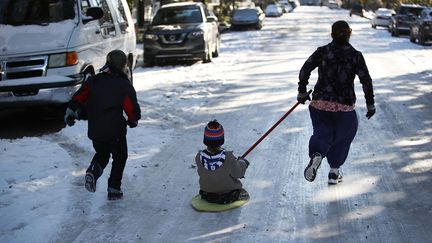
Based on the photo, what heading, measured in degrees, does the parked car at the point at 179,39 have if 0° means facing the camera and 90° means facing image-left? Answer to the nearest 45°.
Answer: approximately 0°

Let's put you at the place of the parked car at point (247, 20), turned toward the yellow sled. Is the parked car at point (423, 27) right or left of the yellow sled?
left

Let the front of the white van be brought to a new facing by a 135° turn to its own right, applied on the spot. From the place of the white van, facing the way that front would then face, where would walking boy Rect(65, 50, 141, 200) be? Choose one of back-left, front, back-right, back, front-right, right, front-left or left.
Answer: back

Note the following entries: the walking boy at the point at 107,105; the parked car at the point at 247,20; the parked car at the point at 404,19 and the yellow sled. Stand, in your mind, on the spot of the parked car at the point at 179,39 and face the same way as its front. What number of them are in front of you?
2

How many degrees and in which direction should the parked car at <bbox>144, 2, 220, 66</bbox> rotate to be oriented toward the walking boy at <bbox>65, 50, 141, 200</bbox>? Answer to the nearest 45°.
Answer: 0° — it already faces them

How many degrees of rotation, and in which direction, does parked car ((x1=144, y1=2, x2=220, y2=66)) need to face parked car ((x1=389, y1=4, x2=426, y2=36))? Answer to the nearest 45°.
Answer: approximately 135° to its left

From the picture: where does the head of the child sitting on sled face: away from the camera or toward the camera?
away from the camera

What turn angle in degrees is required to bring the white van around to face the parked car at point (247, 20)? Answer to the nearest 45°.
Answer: approximately 180°

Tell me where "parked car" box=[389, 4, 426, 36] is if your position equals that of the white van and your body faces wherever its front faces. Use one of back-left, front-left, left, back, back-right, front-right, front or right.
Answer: back

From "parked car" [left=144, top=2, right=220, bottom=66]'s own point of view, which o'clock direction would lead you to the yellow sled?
The yellow sled is roughly at 12 o'clock from the parked car.

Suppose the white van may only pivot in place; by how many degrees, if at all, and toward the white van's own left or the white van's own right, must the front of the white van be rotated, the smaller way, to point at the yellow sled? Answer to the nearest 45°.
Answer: approximately 45° to the white van's own left

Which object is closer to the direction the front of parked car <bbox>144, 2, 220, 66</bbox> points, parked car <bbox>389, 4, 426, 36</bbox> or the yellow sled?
the yellow sled

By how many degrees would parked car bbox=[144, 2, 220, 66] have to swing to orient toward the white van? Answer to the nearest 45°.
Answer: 0° — it already faces it

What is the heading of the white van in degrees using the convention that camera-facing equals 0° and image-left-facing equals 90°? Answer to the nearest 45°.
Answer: approximately 45°

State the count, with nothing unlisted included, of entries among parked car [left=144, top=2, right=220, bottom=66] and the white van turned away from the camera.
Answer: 0

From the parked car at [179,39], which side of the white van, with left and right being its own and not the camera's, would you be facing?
back
